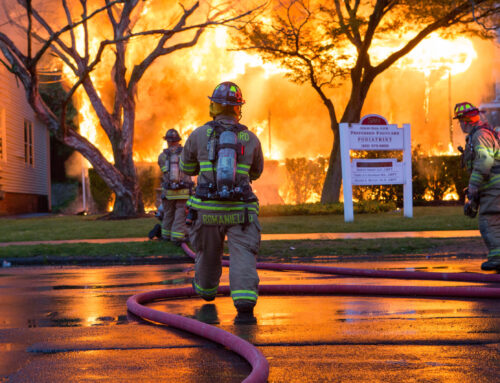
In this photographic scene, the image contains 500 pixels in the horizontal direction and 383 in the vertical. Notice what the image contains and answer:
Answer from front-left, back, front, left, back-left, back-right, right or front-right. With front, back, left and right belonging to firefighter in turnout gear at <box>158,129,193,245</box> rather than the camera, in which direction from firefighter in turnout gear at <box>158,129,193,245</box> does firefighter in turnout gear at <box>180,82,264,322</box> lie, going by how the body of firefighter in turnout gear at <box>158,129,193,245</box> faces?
back

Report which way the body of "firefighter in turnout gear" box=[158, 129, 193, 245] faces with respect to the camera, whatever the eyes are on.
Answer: away from the camera

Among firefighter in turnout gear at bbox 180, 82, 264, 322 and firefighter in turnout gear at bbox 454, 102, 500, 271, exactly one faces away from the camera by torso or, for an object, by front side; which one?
firefighter in turnout gear at bbox 180, 82, 264, 322

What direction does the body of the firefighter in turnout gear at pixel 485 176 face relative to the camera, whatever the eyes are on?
to the viewer's left

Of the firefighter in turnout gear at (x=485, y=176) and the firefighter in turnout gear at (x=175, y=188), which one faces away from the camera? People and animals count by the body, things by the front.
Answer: the firefighter in turnout gear at (x=175, y=188)

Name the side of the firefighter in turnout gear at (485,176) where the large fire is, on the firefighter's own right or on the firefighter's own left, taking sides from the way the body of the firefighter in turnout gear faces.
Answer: on the firefighter's own right

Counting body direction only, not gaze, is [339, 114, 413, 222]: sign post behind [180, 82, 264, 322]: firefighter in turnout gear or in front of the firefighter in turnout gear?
in front

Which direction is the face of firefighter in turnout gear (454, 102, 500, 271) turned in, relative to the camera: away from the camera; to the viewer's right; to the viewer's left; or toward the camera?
to the viewer's left

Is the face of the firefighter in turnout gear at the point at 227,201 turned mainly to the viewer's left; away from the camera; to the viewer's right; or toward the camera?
away from the camera

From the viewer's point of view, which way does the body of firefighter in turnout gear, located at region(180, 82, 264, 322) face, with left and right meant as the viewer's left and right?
facing away from the viewer

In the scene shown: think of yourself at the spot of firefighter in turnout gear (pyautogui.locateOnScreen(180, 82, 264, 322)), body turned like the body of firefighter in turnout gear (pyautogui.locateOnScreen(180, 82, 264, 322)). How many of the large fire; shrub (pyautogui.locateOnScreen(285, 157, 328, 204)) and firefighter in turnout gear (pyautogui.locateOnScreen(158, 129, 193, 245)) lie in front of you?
3

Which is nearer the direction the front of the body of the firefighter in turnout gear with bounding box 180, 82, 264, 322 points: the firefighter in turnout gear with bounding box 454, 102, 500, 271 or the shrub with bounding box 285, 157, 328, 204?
the shrub

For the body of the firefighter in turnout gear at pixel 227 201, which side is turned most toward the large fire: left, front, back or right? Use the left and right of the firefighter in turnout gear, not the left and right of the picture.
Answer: front
